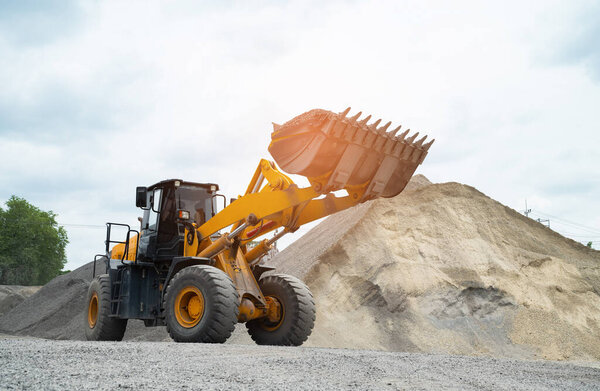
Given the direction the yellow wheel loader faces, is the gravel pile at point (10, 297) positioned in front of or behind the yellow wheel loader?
behind

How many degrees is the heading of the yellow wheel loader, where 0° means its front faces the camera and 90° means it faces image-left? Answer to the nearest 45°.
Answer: approximately 315°

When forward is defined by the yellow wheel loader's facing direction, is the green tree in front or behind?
behind

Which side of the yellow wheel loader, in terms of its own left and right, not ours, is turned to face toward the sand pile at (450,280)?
left
